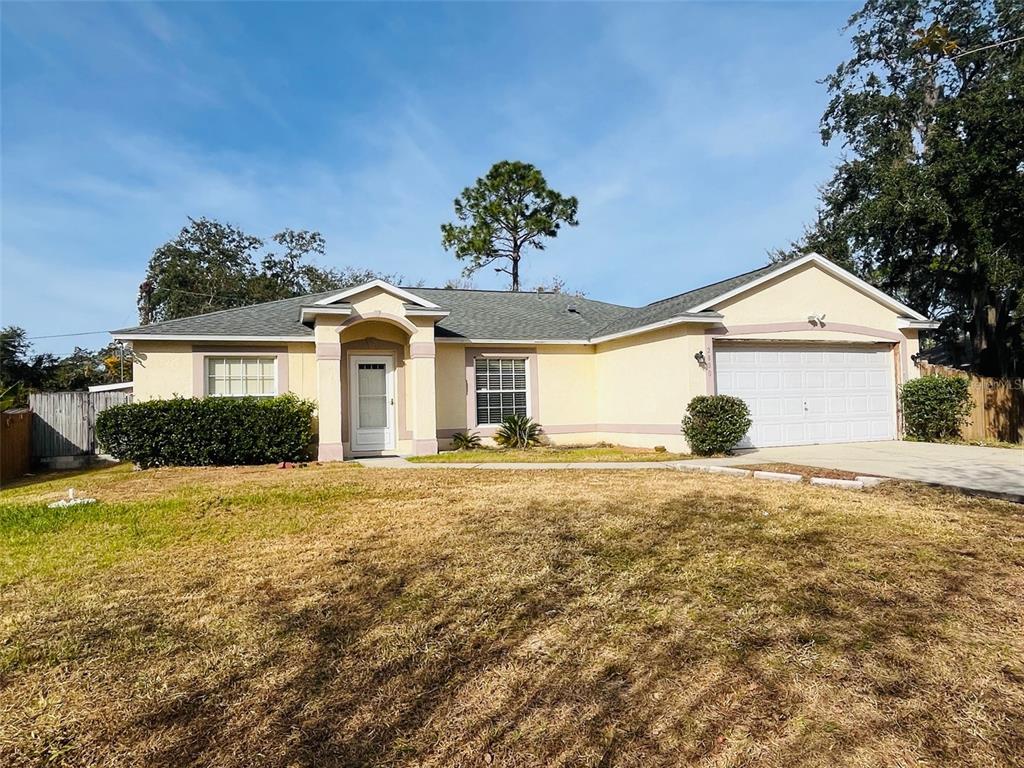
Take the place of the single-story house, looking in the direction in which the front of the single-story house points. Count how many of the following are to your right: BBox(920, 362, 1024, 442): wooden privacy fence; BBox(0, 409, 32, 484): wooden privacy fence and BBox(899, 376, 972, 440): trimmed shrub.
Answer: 1

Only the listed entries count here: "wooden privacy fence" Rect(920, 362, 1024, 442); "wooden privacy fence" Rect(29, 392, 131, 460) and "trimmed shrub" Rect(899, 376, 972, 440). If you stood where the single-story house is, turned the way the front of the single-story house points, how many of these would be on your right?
1

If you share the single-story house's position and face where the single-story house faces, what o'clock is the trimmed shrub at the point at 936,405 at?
The trimmed shrub is roughly at 9 o'clock from the single-story house.

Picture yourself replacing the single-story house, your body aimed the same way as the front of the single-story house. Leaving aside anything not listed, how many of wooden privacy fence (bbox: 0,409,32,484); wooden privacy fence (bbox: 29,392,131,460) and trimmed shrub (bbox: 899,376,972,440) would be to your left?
1

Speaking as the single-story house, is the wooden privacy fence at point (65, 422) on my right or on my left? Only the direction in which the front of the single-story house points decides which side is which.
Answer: on my right

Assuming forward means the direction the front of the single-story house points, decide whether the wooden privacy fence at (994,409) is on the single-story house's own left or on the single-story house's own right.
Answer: on the single-story house's own left

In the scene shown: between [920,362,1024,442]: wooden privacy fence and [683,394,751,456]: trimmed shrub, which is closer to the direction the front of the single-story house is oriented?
the trimmed shrub

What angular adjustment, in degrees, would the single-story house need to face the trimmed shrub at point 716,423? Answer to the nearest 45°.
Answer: approximately 45° to its left

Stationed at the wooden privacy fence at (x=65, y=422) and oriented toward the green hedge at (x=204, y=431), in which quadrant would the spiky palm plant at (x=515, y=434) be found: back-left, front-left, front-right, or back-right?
front-left

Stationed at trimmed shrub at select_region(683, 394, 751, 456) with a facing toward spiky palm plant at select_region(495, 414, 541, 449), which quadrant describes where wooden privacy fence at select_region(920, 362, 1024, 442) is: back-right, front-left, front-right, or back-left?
back-right

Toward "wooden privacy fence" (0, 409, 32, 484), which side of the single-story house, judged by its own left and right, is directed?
right

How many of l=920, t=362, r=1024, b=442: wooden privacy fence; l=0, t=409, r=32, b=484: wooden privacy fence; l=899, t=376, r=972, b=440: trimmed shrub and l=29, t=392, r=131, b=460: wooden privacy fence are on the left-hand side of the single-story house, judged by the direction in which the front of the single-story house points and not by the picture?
2

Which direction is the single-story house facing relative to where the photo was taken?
toward the camera
